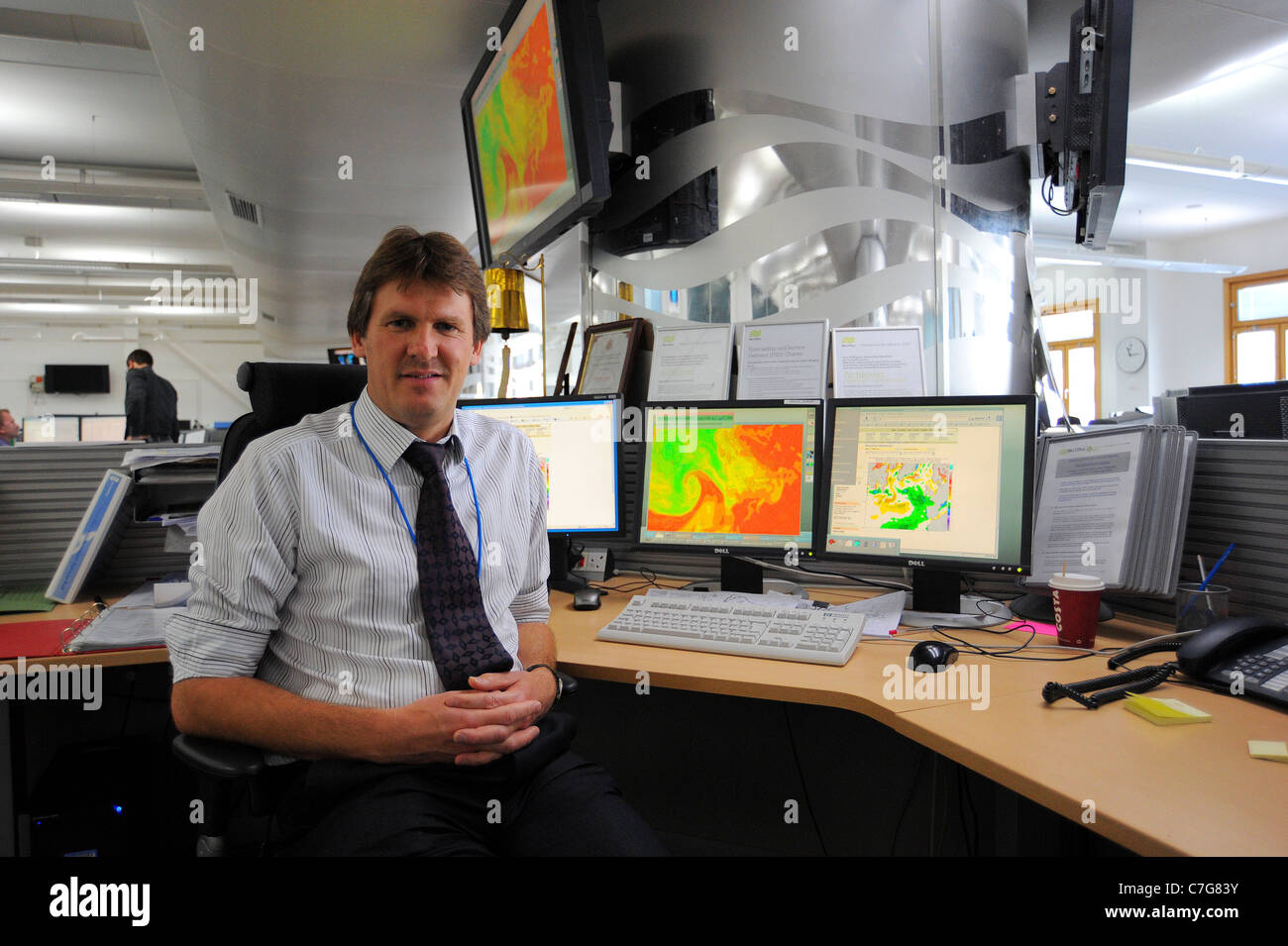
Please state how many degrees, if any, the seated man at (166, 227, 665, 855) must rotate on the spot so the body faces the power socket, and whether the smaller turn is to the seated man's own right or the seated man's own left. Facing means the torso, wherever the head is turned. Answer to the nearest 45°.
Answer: approximately 90° to the seated man's own left

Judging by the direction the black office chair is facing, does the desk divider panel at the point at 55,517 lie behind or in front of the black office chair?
behind

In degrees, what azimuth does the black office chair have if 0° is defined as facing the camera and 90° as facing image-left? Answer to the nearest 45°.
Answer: approximately 315°

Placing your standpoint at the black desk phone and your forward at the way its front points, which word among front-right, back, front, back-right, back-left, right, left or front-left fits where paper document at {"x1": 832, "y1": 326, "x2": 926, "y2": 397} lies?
right

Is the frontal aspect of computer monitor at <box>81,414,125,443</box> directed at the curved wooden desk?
yes

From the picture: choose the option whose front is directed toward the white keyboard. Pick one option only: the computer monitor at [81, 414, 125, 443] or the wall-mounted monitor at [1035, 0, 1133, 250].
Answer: the computer monitor

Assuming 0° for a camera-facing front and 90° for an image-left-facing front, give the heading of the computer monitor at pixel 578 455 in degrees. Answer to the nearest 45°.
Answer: approximately 0°

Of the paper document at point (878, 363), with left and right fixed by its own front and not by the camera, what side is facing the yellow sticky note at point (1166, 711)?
front

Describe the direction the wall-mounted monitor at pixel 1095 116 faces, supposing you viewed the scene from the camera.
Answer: facing to the right of the viewer

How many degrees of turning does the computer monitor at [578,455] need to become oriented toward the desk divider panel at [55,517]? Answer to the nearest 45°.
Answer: approximately 90° to its right

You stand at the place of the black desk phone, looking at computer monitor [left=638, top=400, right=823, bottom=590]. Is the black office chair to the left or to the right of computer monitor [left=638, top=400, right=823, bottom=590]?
left

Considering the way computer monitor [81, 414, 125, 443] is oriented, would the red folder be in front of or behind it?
in front
